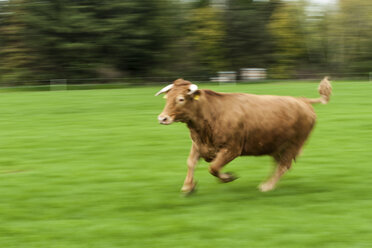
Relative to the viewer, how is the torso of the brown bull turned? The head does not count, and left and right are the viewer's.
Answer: facing to the left of the viewer
